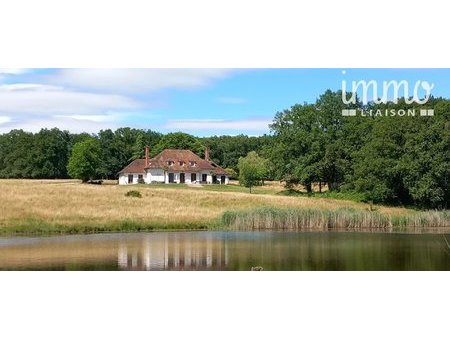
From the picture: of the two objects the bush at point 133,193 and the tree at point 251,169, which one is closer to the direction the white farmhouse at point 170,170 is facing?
the bush

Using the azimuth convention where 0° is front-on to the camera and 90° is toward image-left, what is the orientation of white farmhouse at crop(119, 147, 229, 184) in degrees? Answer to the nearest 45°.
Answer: approximately 0°

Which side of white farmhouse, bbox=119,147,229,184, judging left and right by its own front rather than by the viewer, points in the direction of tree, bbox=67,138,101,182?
right
